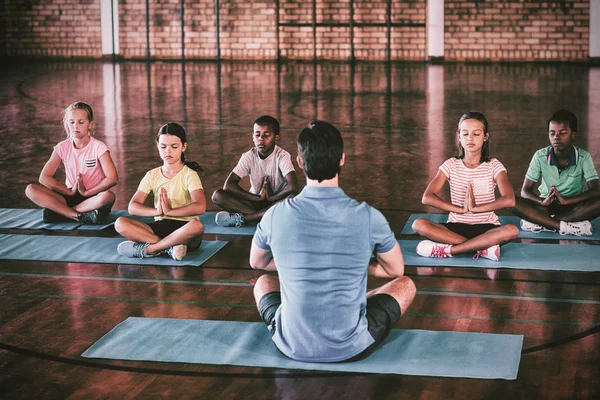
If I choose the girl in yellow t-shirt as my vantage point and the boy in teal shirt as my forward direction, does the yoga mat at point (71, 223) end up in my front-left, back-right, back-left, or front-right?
back-left

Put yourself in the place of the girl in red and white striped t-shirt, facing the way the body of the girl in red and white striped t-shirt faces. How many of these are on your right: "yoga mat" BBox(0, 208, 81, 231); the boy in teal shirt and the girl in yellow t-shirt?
2

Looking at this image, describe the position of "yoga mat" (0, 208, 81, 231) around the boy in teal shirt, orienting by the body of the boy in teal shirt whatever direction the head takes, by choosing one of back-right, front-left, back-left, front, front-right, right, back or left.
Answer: right

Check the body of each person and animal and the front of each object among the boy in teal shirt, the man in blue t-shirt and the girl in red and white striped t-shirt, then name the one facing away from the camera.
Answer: the man in blue t-shirt

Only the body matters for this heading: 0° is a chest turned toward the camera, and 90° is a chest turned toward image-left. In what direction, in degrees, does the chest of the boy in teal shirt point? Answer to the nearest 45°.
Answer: approximately 0°

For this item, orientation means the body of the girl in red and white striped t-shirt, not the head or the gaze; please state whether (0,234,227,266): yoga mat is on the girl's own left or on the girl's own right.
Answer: on the girl's own right

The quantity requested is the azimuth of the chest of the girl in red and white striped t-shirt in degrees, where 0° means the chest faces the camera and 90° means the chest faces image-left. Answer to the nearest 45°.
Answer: approximately 0°

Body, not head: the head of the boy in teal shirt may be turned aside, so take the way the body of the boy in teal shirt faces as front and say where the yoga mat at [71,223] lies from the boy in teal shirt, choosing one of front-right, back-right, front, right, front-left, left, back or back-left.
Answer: right

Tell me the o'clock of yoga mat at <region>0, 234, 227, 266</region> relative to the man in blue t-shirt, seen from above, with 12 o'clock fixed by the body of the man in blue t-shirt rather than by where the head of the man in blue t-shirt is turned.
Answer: The yoga mat is roughly at 11 o'clock from the man in blue t-shirt.

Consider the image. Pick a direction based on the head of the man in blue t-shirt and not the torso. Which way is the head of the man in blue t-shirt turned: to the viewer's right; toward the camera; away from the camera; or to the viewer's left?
away from the camera

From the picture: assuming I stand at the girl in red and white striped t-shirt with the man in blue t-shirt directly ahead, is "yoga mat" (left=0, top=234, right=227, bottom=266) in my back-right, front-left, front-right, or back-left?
front-right

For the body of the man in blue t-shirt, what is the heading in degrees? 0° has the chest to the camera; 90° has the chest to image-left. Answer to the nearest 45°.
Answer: approximately 180°

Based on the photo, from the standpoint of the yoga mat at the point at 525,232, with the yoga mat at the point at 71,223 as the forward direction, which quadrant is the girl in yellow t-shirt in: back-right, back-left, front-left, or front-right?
front-left
